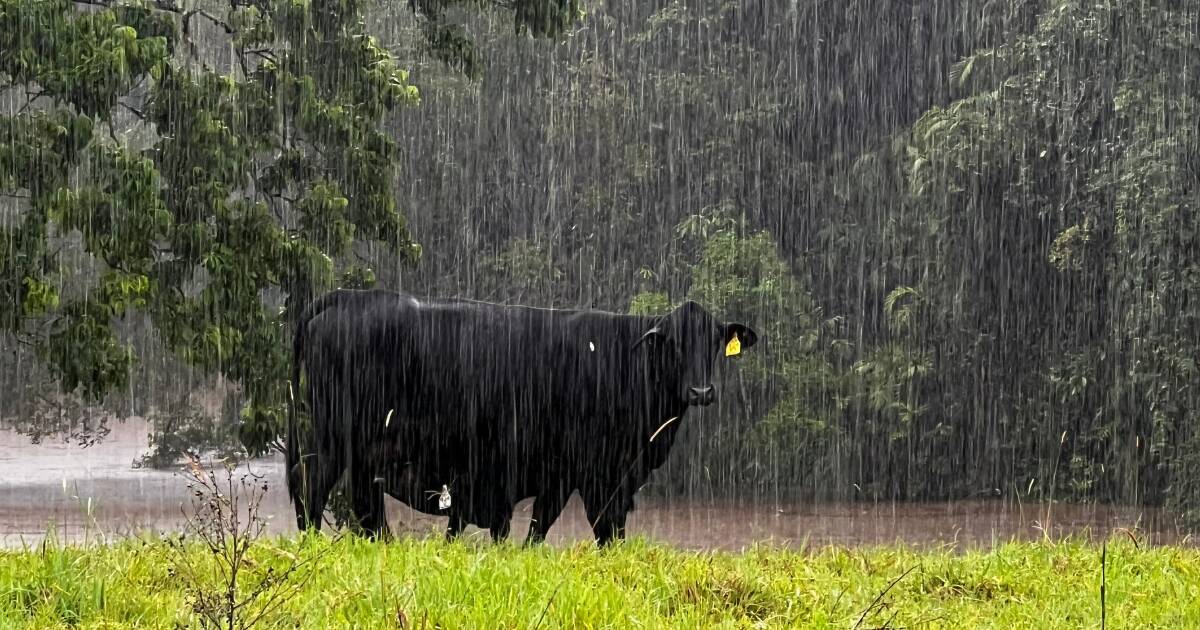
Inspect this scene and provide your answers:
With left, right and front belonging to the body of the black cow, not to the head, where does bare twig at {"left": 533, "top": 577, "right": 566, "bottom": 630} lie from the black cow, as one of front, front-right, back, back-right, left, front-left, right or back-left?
right

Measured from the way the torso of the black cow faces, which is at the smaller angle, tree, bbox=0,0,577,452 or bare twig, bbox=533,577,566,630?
the bare twig

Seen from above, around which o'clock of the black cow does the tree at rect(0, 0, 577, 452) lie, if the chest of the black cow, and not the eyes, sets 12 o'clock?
The tree is roughly at 7 o'clock from the black cow.

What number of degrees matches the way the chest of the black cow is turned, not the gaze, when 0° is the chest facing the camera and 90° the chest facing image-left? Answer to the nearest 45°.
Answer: approximately 270°
